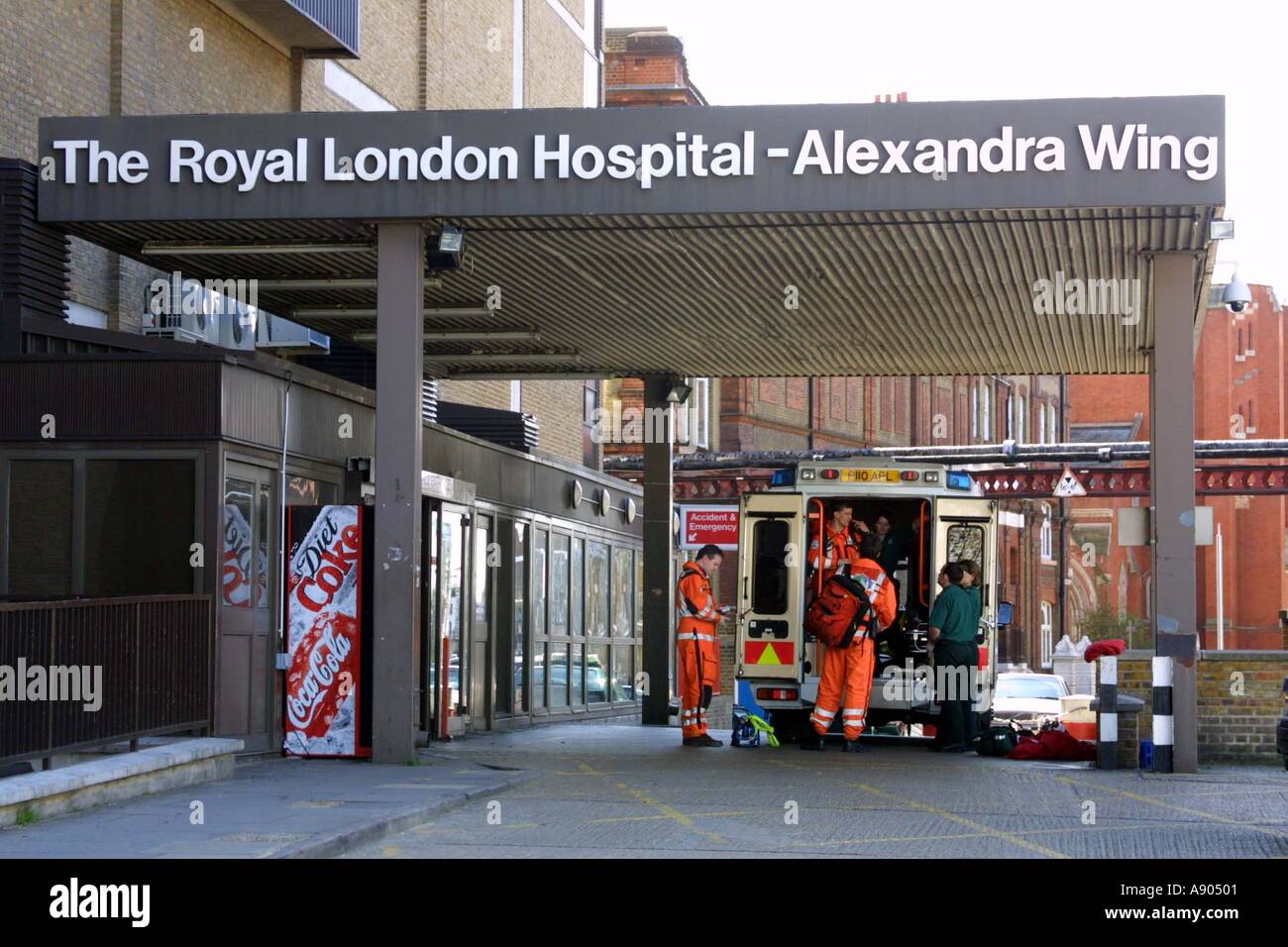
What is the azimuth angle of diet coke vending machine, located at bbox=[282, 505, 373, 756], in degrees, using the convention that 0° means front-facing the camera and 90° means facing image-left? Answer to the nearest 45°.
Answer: approximately 0°

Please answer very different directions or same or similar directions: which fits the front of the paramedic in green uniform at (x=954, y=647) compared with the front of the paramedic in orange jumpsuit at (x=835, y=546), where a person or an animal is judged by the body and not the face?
very different directions

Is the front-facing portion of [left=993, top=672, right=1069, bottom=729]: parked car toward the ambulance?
yes

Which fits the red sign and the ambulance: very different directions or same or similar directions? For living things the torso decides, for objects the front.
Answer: very different directions

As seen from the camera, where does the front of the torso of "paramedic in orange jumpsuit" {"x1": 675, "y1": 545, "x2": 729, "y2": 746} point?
to the viewer's right

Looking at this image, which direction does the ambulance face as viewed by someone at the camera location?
facing away from the viewer
